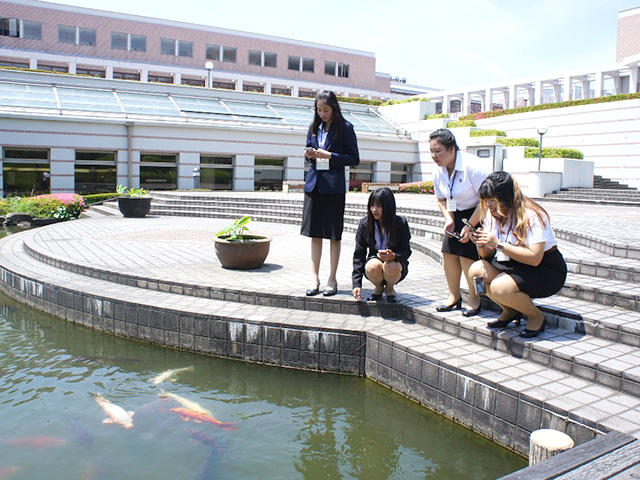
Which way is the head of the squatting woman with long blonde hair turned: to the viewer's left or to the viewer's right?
to the viewer's left

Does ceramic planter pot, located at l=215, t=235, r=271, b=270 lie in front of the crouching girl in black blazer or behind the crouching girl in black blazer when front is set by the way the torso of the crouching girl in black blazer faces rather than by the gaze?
behind

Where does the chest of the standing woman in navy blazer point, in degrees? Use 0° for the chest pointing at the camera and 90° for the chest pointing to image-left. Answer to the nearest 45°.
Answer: approximately 45°

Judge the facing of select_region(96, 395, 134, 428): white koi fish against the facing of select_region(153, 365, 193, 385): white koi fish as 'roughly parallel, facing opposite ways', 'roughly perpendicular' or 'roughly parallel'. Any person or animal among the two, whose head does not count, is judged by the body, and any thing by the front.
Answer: roughly perpendicular

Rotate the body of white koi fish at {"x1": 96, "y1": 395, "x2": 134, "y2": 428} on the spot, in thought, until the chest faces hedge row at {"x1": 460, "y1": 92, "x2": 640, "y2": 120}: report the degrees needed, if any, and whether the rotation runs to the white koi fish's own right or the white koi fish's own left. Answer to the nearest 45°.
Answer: approximately 90° to the white koi fish's own right

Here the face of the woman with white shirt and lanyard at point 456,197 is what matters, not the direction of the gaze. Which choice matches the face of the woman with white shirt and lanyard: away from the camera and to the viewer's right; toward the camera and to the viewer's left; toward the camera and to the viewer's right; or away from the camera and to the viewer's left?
toward the camera and to the viewer's left

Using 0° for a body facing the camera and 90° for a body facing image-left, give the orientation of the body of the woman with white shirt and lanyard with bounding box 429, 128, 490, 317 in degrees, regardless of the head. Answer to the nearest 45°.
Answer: approximately 45°

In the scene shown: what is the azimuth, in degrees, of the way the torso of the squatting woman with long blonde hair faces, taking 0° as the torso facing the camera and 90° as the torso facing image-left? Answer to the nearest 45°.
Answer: approximately 45°

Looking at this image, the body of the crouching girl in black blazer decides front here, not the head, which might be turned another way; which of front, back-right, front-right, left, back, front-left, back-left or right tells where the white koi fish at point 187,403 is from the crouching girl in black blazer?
front-right

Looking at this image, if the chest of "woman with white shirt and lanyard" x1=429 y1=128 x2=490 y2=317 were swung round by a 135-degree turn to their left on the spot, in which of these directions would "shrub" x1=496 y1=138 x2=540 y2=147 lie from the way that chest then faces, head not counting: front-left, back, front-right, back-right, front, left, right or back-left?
left

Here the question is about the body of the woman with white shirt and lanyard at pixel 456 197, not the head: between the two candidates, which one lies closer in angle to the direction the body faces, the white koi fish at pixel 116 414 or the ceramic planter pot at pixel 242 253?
the white koi fish

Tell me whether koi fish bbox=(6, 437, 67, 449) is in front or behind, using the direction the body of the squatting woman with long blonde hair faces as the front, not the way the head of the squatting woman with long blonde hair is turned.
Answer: in front
